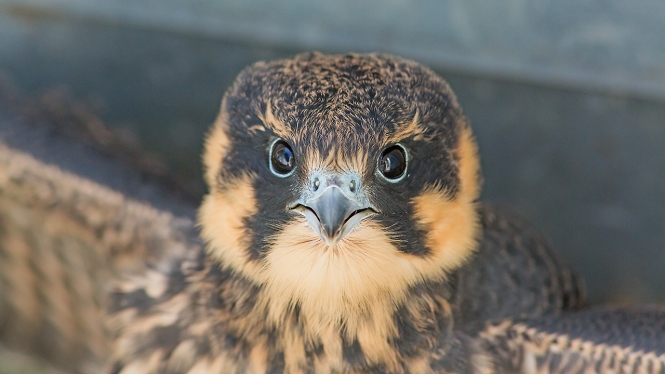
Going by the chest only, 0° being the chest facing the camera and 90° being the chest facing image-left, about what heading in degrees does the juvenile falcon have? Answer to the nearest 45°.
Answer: approximately 0°
